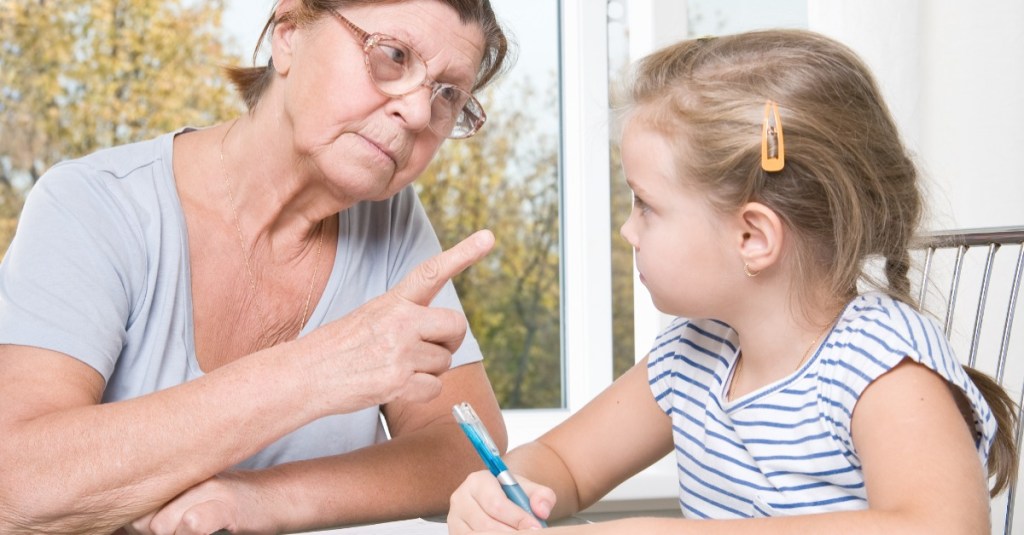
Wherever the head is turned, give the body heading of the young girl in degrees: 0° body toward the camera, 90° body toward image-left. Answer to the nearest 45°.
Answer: approximately 45°

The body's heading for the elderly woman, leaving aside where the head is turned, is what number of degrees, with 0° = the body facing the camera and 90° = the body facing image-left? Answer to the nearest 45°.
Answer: approximately 315°

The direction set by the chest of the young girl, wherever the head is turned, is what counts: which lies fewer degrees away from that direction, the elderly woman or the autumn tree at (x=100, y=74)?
the elderly woman

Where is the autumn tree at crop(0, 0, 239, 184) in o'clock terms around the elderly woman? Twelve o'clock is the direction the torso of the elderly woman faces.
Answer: The autumn tree is roughly at 7 o'clock from the elderly woman.

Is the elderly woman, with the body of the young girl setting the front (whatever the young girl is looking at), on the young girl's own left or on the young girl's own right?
on the young girl's own right

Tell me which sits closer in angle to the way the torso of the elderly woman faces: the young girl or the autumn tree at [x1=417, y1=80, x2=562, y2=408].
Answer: the young girl

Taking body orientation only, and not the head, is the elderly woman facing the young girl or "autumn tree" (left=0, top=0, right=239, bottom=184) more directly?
the young girl

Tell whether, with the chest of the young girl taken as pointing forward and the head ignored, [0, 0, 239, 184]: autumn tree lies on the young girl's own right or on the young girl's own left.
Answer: on the young girl's own right
